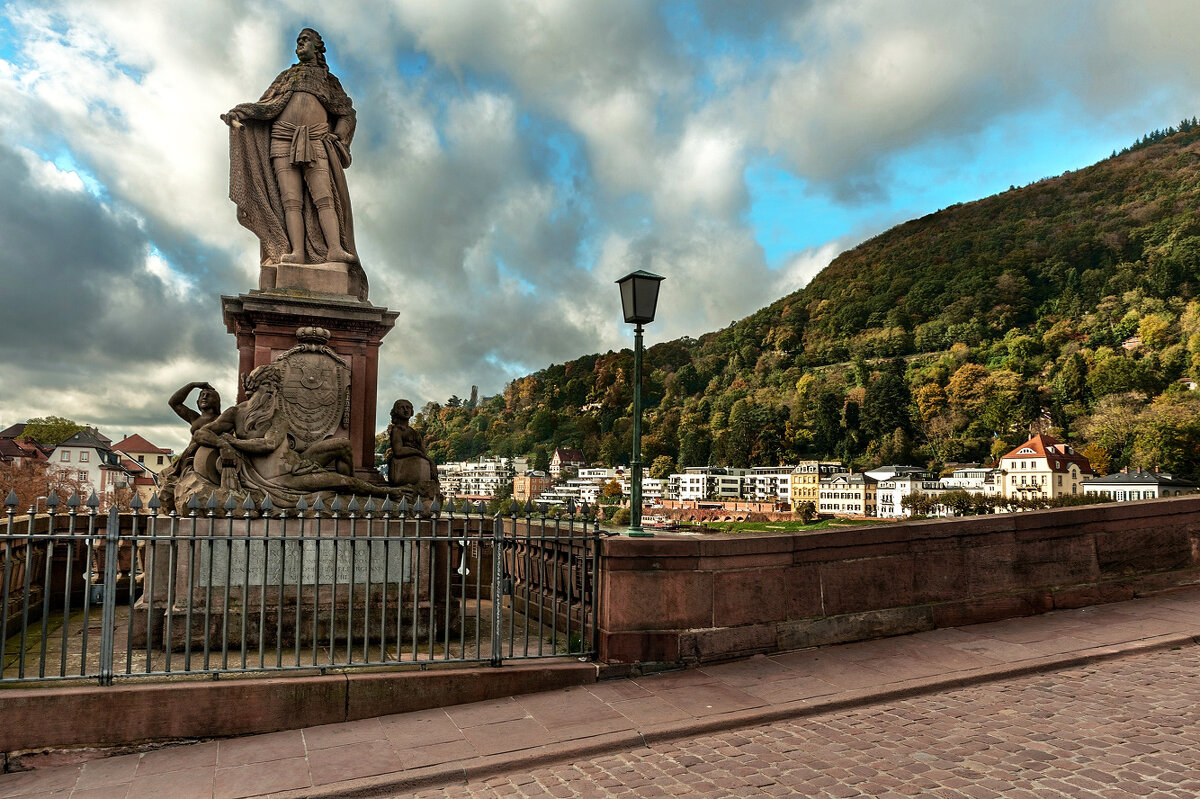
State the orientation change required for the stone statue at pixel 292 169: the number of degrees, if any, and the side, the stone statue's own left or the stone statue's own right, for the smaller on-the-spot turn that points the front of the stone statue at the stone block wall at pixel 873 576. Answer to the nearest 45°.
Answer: approximately 45° to the stone statue's own left

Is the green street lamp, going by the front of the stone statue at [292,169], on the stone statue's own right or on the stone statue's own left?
on the stone statue's own left

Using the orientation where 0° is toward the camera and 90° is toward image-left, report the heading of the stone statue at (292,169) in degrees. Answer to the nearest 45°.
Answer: approximately 0°
